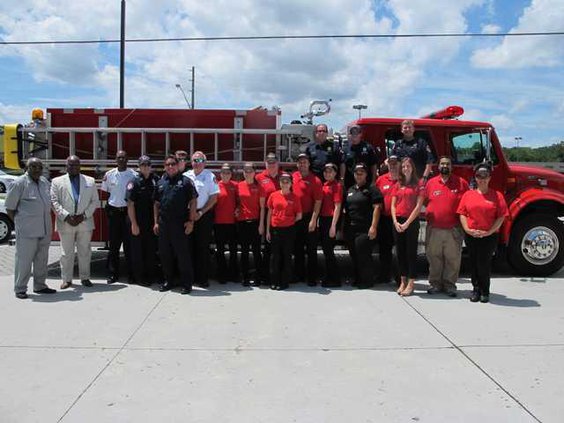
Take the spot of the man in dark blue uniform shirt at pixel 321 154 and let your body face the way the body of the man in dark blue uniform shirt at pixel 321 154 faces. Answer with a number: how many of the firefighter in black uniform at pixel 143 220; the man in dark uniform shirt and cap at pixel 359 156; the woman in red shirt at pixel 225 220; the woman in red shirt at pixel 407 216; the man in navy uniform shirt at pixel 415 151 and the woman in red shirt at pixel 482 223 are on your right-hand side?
2

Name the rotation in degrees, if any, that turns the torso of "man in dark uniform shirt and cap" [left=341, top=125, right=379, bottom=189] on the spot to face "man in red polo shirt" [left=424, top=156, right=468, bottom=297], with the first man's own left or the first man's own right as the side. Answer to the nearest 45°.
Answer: approximately 90° to the first man's own left

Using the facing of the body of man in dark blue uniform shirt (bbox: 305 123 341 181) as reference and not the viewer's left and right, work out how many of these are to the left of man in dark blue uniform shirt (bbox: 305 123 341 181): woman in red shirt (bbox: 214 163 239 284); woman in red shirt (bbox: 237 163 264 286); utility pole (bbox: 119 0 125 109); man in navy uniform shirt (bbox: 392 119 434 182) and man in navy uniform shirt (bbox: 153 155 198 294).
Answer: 1

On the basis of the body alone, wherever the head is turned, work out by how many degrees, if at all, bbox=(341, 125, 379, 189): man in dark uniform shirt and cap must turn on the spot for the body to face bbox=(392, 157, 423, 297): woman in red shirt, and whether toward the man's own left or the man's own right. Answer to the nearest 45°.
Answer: approximately 45° to the man's own left

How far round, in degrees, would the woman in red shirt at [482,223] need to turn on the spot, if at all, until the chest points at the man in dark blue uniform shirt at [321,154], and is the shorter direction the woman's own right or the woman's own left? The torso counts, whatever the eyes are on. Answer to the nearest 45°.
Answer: approximately 90° to the woman's own right

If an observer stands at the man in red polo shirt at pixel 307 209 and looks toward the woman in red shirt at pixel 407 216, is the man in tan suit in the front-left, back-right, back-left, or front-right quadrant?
back-right

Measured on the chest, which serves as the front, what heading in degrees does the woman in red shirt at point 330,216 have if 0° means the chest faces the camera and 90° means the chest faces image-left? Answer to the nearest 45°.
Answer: approximately 45°

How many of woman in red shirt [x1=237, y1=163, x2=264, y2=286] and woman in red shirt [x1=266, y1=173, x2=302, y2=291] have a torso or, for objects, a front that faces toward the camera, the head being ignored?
2

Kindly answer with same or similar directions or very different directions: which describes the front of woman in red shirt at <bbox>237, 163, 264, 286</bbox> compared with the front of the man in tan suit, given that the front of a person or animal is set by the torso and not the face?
same or similar directions

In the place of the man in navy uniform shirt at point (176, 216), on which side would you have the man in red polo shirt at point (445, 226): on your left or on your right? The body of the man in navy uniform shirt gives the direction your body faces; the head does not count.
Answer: on your left

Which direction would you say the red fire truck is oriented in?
to the viewer's right

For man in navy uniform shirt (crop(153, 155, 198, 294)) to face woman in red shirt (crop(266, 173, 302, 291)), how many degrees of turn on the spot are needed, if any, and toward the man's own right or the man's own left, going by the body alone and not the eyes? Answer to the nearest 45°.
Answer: approximately 90° to the man's own left

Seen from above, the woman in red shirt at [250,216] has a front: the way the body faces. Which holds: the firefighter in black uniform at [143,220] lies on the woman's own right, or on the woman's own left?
on the woman's own right

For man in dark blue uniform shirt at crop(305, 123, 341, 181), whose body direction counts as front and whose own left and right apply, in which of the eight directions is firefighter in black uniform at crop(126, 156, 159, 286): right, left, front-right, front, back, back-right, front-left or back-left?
right

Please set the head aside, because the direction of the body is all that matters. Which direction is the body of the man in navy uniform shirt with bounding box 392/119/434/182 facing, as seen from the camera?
toward the camera

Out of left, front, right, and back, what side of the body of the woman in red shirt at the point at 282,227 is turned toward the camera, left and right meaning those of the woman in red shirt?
front

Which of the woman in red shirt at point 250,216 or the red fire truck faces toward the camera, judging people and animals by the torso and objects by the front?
the woman in red shirt

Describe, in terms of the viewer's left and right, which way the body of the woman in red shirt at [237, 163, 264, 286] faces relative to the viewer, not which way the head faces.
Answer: facing the viewer

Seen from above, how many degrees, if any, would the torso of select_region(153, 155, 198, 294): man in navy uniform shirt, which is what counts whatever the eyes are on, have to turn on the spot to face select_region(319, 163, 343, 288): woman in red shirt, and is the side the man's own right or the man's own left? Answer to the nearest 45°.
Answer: approximately 90° to the man's own left

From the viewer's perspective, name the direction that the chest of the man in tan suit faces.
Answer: toward the camera
